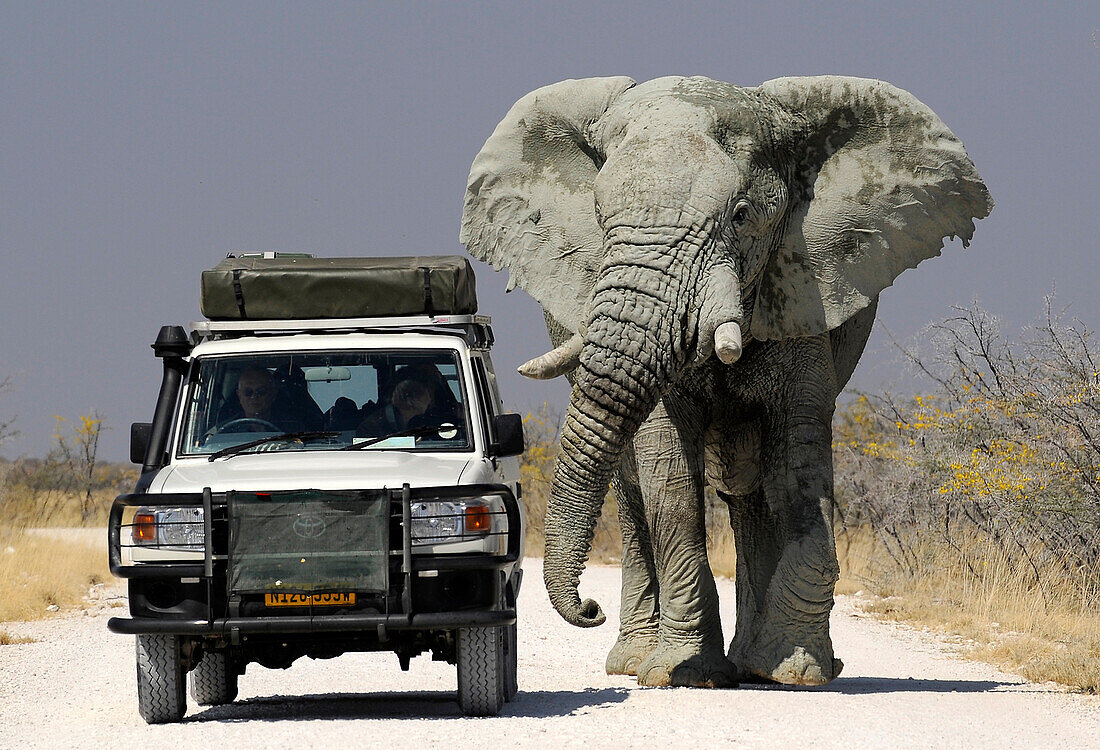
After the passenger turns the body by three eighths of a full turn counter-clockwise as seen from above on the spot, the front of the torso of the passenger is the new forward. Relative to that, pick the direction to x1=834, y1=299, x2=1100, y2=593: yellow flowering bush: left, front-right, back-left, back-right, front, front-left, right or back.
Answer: front

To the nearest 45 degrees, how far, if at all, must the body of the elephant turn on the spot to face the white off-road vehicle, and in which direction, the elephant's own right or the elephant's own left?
approximately 45° to the elephant's own right

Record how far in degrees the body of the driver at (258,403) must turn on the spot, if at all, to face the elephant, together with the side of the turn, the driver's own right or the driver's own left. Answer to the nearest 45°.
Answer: approximately 90° to the driver's own left

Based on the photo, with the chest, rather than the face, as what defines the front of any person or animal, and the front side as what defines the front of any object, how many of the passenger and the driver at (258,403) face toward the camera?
2

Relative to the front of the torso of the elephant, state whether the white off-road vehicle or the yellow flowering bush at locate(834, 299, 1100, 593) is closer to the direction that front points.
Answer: the white off-road vehicle

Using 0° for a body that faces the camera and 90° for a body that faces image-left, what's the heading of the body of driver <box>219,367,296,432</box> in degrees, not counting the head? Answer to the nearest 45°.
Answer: approximately 0°

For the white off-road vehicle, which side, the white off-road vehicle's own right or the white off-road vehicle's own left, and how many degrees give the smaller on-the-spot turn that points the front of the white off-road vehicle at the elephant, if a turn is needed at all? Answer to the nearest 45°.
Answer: approximately 135° to the white off-road vehicle's own left

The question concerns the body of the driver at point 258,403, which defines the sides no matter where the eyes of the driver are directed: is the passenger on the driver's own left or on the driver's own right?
on the driver's own left

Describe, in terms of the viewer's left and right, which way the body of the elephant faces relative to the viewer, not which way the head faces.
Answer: facing the viewer

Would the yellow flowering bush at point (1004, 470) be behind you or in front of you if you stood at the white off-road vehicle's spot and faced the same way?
behind
